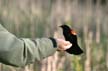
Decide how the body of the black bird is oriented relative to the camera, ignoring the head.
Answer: to the viewer's left
